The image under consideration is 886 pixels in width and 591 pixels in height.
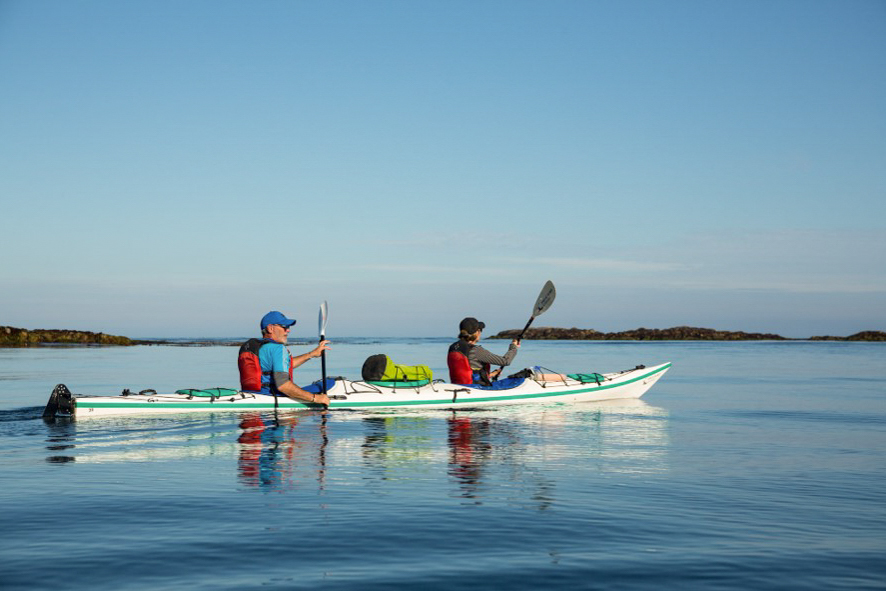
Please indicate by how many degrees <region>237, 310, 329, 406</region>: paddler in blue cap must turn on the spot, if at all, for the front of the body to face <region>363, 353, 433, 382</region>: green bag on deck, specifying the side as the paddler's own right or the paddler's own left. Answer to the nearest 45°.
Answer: approximately 45° to the paddler's own left

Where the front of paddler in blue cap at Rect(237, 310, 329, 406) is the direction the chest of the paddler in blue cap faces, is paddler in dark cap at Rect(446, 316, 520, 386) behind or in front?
in front

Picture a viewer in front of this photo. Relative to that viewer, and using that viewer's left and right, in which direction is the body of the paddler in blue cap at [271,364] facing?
facing to the right of the viewer

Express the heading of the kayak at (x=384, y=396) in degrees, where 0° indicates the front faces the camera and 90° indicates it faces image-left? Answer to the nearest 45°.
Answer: approximately 270°

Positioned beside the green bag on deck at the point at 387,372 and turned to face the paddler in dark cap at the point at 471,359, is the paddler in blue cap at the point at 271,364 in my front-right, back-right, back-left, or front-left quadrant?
back-right
